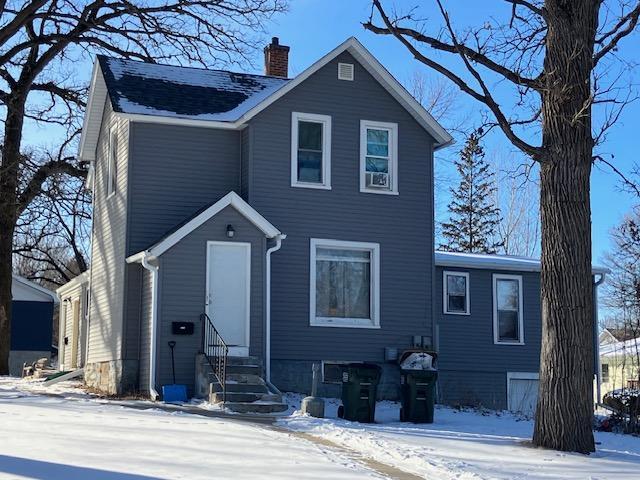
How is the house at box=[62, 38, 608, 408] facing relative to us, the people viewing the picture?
facing the viewer

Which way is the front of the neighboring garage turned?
toward the camera

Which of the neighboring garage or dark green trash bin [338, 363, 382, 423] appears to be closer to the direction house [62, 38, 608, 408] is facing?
the dark green trash bin

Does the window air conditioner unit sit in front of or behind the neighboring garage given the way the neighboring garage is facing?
in front
